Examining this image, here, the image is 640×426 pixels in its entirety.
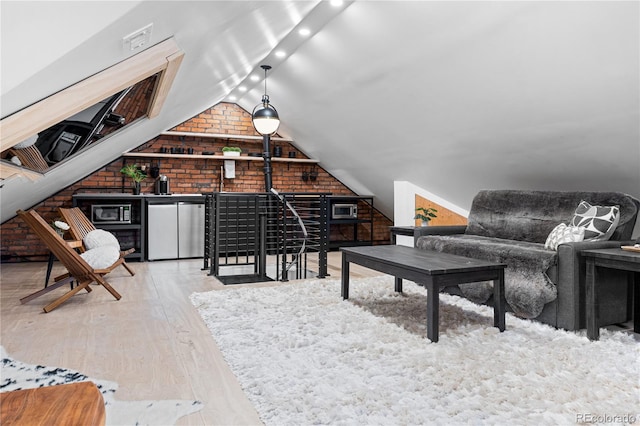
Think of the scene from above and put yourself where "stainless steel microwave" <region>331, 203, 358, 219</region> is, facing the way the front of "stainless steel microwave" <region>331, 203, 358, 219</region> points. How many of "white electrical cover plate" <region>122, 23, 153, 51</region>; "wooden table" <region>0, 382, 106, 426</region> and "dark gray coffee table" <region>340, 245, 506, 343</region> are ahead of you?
3

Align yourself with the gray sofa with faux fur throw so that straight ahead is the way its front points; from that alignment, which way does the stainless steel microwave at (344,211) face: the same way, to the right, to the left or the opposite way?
to the left

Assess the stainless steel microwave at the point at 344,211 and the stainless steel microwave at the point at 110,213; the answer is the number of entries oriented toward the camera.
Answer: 2

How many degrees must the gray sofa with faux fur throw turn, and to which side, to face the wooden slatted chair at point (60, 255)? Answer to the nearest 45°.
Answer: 0° — it already faces it

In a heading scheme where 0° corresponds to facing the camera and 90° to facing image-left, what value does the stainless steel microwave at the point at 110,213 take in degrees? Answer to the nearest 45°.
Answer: approximately 0°

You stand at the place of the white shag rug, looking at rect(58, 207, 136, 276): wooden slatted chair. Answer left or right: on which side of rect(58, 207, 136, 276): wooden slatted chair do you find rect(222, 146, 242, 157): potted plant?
right

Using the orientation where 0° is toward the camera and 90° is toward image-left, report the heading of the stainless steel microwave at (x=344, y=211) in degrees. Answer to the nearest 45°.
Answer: approximately 0°

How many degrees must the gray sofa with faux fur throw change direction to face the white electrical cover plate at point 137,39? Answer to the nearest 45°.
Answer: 0° — it already faces it

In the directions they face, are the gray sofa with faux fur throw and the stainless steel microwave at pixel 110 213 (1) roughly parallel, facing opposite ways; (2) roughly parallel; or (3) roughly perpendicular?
roughly perpendicular

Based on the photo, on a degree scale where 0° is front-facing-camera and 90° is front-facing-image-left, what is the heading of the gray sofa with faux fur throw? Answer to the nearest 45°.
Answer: approximately 45°
